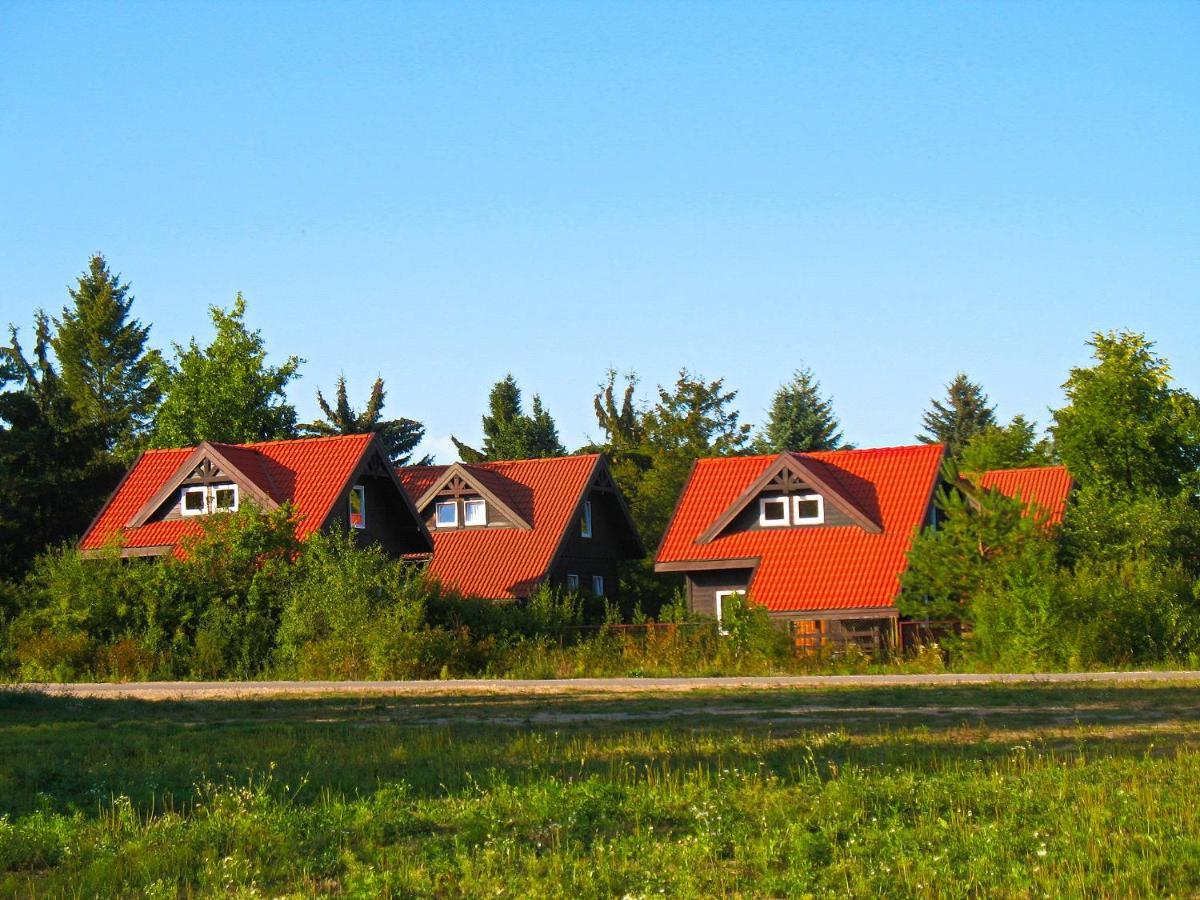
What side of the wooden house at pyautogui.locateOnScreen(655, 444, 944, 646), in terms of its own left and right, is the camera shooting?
front

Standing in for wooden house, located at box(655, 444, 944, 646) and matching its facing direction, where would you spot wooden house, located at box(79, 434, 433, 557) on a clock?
wooden house, located at box(79, 434, 433, 557) is roughly at 3 o'clock from wooden house, located at box(655, 444, 944, 646).
